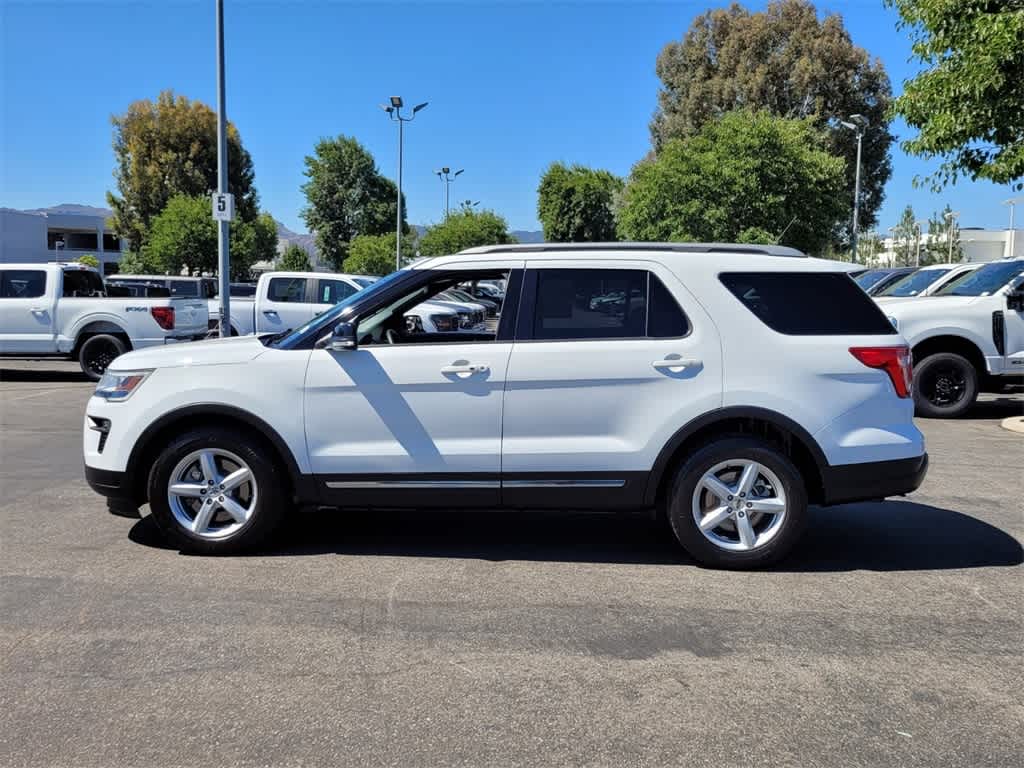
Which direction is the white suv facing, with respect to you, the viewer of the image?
facing to the left of the viewer

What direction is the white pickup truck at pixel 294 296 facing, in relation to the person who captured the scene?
facing the viewer and to the right of the viewer

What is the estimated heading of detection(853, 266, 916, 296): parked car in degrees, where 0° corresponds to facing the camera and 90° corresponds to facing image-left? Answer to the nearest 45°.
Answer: approximately 45°

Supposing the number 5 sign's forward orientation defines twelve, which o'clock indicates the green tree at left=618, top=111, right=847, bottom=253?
The green tree is roughly at 8 o'clock from the number 5 sign.

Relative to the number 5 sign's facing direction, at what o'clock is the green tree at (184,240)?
The green tree is roughly at 6 o'clock from the number 5 sign.

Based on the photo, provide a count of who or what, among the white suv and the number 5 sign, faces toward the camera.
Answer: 1

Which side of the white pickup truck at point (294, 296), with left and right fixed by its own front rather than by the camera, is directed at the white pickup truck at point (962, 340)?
front

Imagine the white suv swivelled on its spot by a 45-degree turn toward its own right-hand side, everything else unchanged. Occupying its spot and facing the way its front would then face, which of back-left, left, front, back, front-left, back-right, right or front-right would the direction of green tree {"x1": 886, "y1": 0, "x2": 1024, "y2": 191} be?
right

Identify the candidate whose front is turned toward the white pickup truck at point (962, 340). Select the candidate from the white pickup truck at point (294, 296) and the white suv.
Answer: the white pickup truck at point (294, 296)
